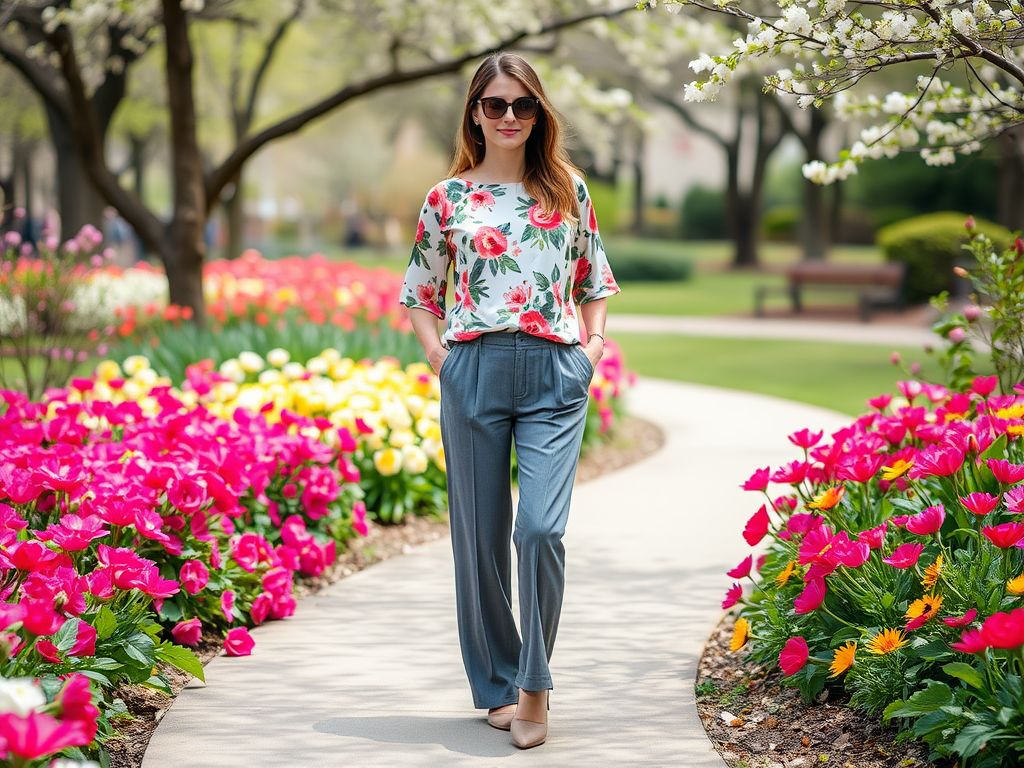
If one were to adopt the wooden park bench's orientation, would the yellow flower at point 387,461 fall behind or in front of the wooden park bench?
in front

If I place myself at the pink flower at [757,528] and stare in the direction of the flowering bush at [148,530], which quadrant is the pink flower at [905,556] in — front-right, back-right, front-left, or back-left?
back-left

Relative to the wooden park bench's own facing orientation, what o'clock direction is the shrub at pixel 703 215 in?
The shrub is roughly at 4 o'clock from the wooden park bench.

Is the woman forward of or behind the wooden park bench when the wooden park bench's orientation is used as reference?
forward

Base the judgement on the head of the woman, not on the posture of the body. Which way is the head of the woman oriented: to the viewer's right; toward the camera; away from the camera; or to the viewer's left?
toward the camera

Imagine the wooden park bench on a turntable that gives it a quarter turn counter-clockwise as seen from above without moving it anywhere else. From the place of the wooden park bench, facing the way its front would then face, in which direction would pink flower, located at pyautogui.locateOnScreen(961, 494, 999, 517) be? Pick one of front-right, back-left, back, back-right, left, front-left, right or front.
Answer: front-right

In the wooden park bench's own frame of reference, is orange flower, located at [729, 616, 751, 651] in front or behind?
in front

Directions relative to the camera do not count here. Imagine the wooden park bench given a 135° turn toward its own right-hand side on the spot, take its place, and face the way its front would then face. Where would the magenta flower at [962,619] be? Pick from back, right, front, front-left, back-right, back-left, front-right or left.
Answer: back

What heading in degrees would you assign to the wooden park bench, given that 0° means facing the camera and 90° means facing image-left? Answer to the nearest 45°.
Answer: approximately 45°

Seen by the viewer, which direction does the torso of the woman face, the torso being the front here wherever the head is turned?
toward the camera

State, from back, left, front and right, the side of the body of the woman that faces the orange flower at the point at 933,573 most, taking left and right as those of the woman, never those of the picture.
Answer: left

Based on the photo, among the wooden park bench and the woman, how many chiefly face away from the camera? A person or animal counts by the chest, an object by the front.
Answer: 0
